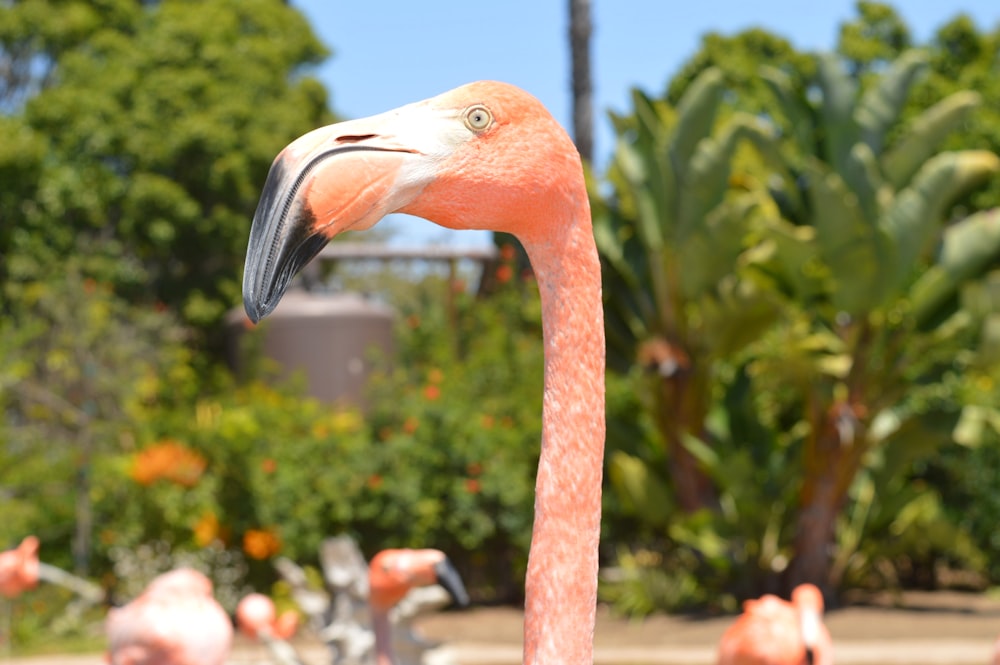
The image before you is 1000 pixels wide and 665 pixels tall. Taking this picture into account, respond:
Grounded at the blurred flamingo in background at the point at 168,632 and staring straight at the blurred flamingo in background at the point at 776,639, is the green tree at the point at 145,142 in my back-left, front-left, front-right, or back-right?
back-left

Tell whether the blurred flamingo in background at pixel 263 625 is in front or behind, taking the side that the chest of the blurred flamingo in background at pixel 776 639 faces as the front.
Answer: behind

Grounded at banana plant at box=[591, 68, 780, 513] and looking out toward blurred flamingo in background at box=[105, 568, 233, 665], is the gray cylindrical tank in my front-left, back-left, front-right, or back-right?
back-right

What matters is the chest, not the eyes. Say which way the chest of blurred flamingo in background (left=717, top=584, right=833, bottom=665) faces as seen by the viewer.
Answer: to the viewer's right
